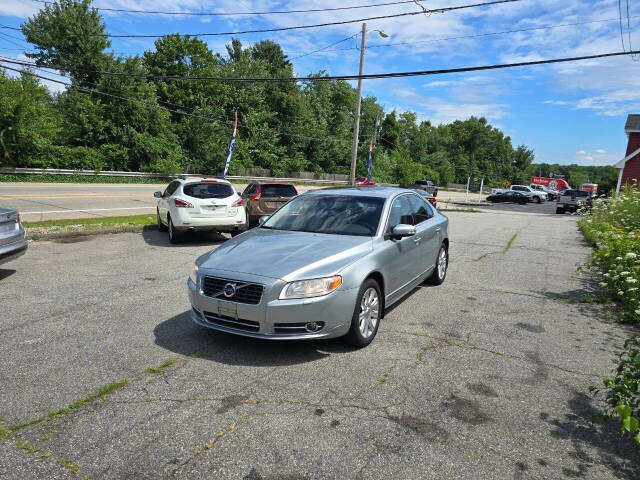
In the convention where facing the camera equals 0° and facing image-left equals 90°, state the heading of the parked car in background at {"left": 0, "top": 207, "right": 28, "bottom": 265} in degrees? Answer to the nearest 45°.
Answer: approximately 135°

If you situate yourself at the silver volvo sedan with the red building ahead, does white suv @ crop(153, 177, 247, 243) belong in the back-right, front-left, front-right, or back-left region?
front-left

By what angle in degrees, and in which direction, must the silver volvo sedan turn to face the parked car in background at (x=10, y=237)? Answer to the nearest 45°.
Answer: approximately 90° to its right

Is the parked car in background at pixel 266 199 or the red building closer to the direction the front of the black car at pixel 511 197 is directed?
the parked car in background

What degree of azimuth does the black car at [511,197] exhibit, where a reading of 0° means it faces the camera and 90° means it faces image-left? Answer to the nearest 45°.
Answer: approximately 90°

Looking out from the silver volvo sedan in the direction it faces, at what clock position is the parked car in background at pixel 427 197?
The parked car in background is roughly at 5 o'clock from the silver volvo sedan.

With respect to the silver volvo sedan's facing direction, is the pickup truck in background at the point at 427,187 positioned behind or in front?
behind

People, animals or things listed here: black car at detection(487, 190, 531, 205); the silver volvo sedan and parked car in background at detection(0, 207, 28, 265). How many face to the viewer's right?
0

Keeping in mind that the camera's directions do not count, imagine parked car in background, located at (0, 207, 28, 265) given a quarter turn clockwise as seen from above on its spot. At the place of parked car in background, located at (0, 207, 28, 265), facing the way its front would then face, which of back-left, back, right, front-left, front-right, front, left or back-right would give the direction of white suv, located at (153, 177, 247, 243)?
front

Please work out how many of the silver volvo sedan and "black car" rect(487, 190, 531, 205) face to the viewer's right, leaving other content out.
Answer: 0

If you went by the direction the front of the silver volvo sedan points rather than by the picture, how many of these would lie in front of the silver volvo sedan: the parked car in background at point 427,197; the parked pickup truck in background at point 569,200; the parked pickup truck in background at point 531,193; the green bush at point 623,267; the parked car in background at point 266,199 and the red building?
0

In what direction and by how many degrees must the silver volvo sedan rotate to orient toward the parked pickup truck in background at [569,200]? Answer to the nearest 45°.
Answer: approximately 180°

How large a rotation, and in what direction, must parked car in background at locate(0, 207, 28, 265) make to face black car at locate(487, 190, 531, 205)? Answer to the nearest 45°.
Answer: approximately 90° to its right

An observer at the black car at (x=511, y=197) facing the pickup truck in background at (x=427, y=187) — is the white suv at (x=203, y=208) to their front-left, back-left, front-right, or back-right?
front-left

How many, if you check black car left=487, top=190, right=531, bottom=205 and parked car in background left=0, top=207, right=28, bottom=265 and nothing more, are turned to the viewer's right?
0

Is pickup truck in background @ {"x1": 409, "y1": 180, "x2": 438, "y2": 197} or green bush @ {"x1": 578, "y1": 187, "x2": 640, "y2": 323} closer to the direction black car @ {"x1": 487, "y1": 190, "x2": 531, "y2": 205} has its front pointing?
the pickup truck in background

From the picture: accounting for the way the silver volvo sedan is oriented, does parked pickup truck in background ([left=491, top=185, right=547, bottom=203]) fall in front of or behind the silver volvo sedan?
behind

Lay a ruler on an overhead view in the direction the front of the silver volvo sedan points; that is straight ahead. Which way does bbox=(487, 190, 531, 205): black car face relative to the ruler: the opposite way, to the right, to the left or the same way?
to the right

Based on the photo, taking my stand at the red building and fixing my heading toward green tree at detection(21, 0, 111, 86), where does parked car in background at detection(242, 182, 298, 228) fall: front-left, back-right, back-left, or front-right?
front-left
